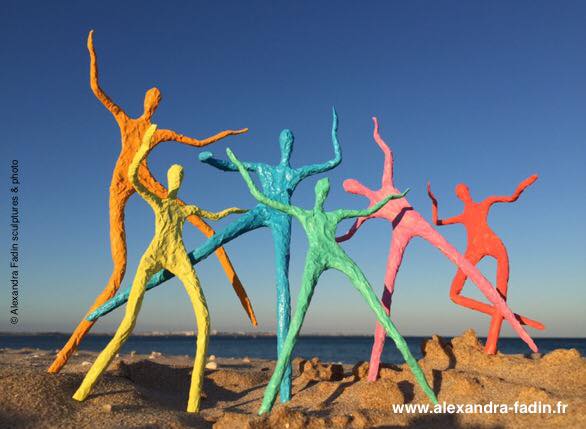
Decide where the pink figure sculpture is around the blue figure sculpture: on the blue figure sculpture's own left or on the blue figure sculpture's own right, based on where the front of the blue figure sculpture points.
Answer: on the blue figure sculpture's own left

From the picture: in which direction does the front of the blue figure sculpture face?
toward the camera

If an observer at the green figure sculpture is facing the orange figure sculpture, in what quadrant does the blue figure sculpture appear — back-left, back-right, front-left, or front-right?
front-right

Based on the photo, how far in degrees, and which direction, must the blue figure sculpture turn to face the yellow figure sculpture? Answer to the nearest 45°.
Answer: approximately 45° to its right

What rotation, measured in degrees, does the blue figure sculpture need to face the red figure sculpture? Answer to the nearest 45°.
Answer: approximately 90° to its left

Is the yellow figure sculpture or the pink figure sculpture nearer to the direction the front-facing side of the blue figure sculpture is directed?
the yellow figure sculpture

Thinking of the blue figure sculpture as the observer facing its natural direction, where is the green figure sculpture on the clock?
The green figure sculpture is roughly at 11 o'clock from the blue figure sculpture.

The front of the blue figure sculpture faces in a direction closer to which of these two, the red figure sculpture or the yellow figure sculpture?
the yellow figure sculpture
